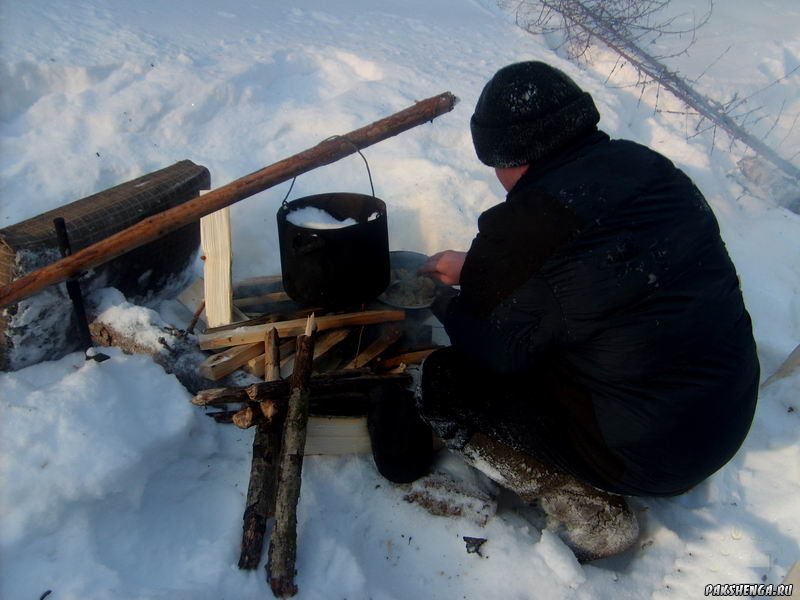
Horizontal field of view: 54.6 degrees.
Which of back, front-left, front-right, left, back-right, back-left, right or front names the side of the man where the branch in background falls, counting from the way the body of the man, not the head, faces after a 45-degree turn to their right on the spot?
front

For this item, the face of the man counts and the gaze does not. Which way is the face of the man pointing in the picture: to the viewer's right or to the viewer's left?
to the viewer's left

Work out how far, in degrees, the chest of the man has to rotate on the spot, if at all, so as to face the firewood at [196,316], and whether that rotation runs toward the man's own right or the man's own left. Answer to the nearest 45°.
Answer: approximately 45° to the man's own left

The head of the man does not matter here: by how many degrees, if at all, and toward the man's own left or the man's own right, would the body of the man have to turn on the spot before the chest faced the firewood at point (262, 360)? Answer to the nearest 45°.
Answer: approximately 45° to the man's own left

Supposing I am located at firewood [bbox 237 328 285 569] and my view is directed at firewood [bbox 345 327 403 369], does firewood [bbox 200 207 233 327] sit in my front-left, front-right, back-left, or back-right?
front-left

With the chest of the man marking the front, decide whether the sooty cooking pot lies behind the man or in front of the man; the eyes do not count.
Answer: in front

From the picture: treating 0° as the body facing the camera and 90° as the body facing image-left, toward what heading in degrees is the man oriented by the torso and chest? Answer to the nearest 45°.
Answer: approximately 135°

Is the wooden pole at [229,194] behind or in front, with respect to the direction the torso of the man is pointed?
in front

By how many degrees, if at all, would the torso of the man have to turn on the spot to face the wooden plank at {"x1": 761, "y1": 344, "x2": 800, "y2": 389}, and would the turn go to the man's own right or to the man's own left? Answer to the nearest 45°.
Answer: approximately 90° to the man's own right

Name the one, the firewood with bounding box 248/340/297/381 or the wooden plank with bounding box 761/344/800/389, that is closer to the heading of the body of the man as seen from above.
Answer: the firewood
